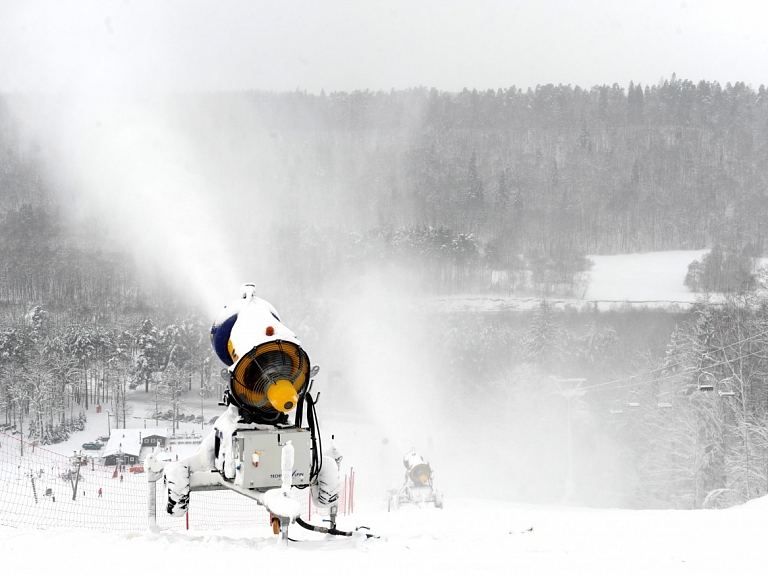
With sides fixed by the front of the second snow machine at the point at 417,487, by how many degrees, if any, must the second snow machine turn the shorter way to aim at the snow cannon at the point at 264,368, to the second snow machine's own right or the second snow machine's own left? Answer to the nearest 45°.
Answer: approximately 135° to the second snow machine's own left

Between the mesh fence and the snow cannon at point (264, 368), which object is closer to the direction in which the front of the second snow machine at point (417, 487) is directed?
the mesh fence

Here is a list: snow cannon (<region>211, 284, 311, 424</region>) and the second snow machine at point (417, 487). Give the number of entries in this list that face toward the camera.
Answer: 0

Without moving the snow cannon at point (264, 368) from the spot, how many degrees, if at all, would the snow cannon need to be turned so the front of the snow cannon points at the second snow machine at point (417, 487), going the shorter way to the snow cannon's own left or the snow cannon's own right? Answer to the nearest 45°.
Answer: approximately 45° to the snow cannon's own right

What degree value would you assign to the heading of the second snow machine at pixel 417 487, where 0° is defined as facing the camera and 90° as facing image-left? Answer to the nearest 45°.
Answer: approximately 135°

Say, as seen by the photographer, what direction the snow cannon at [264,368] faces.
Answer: facing away from the viewer and to the left of the viewer
